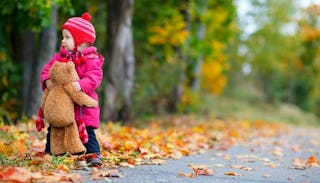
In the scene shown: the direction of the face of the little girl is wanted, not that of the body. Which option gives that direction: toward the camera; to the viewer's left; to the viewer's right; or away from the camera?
to the viewer's left

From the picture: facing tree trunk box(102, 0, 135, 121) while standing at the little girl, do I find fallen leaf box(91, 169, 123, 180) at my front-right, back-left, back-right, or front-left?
back-right

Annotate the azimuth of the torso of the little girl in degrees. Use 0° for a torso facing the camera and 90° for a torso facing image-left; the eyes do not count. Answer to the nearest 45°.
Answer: approximately 45°

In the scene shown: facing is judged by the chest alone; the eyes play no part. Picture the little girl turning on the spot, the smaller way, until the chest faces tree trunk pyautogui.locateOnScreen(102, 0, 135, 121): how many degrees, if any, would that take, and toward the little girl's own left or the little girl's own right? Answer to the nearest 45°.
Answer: approximately 135° to the little girl's own right

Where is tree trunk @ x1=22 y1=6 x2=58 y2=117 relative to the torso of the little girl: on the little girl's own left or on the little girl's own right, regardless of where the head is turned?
on the little girl's own right
